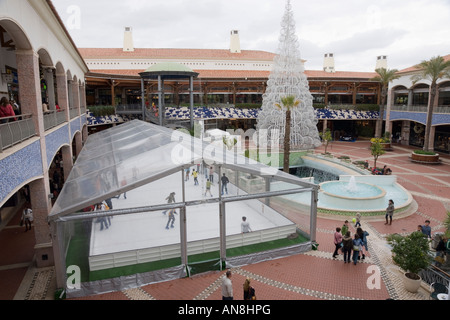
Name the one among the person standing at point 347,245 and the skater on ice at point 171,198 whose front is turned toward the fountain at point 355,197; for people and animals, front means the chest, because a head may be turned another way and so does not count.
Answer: the person standing

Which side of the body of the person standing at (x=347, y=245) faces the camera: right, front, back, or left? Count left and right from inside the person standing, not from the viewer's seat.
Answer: back

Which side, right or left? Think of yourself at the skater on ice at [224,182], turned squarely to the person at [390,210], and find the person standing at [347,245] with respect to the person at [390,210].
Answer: right

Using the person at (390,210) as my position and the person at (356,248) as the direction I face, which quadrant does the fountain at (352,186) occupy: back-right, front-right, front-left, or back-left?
back-right

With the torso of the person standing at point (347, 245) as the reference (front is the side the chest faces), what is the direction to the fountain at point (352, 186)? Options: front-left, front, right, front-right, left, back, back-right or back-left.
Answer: front

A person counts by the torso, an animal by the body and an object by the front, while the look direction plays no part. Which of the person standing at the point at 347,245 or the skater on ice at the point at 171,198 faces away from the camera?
the person standing
